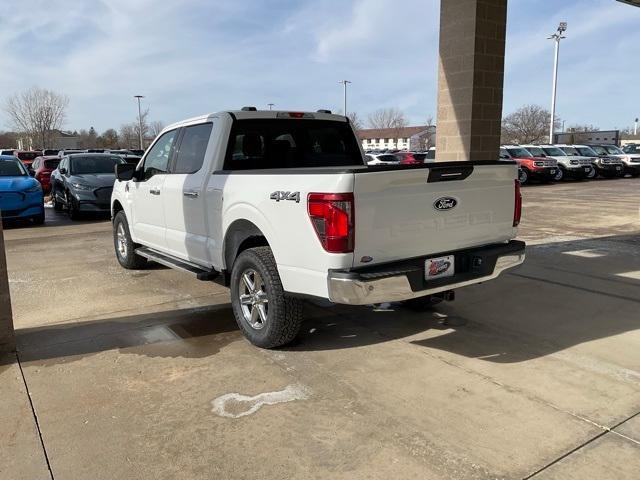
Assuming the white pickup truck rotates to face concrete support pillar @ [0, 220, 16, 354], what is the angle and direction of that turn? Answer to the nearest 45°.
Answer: approximately 45° to its left

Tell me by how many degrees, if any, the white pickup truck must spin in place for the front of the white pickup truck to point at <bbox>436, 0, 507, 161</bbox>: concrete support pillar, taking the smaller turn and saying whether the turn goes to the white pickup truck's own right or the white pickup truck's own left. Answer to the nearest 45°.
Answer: approximately 90° to the white pickup truck's own right

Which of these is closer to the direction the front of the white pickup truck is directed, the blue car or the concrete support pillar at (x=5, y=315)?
the blue car

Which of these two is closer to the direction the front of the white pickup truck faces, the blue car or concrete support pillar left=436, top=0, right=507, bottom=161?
the blue car

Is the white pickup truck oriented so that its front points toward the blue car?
yes

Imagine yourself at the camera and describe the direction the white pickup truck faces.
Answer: facing away from the viewer and to the left of the viewer
